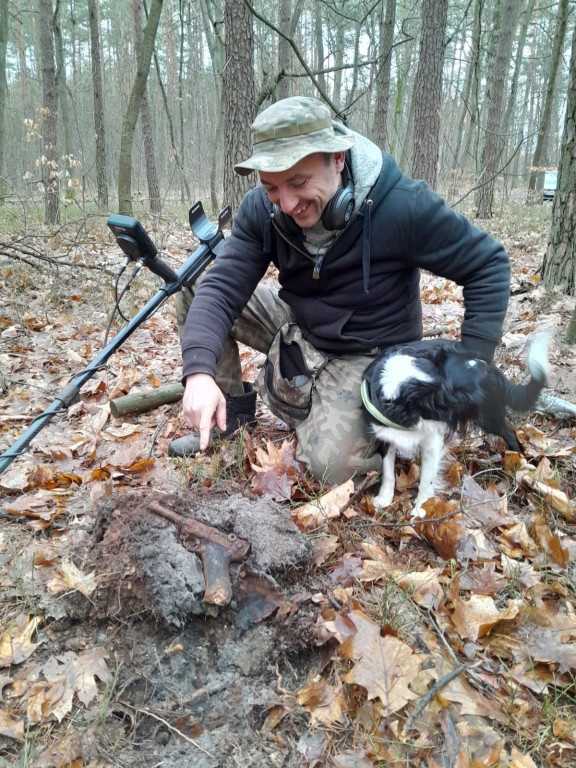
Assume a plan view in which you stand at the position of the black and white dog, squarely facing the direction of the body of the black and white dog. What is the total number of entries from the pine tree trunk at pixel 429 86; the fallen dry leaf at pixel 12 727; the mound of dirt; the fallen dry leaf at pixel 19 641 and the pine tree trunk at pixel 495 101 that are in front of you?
3

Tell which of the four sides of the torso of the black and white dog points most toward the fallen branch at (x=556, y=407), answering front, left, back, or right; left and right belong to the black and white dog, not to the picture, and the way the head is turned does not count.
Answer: back

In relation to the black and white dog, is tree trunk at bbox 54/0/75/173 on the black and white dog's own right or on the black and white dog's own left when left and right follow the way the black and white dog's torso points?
on the black and white dog's own right

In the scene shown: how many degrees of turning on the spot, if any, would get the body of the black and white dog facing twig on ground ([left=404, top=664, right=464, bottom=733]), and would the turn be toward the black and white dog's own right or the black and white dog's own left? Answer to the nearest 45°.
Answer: approximately 45° to the black and white dog's own left

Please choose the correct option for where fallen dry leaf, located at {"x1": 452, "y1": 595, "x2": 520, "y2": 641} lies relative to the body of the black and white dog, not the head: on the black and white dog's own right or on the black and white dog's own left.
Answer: on the black and white dog's own left

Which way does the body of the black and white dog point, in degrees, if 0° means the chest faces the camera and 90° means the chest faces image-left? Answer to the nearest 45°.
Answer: approximately 45°
